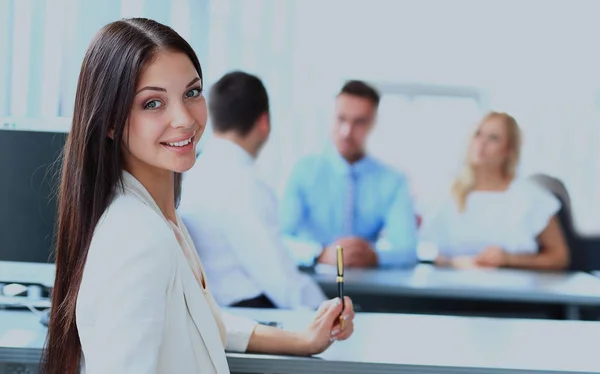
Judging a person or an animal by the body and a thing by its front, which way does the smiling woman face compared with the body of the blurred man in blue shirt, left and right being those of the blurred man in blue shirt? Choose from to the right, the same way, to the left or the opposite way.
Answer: to the left

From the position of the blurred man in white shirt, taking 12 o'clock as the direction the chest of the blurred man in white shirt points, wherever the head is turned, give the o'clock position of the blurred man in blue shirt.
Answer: The blurred man in blue shirt is roughly at 11 o'clock from the blurred man in white shirt.

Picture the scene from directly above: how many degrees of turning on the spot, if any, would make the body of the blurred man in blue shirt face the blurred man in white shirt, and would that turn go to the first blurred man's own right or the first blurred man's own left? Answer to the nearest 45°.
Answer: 0° — they already face them

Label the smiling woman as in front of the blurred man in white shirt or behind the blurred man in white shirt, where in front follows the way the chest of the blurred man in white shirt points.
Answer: behind

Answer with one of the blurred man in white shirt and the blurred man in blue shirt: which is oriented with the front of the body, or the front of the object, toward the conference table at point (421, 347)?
the blurred man in blue shirt

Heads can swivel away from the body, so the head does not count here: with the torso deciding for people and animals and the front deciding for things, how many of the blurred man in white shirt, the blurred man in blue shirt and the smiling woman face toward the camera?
1

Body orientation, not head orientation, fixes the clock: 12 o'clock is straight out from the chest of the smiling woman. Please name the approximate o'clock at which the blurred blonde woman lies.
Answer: The blurred blonde woman is roughly at 10 o'clock from the smiling woman.

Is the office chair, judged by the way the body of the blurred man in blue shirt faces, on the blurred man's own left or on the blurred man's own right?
on the blurred man's own left

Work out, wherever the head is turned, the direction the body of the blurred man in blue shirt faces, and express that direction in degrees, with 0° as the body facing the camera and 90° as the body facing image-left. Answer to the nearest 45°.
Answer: approximately 0°

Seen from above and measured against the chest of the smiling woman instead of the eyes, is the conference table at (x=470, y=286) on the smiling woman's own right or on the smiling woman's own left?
on the smiling woman's own left

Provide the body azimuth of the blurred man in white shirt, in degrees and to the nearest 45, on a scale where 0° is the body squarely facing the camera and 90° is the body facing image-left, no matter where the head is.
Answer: approximately 225°

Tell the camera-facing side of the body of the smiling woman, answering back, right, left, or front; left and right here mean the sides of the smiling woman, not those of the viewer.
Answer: right

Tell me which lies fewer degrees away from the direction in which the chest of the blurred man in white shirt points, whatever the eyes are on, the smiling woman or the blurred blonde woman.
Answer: the blurred blonde woman
